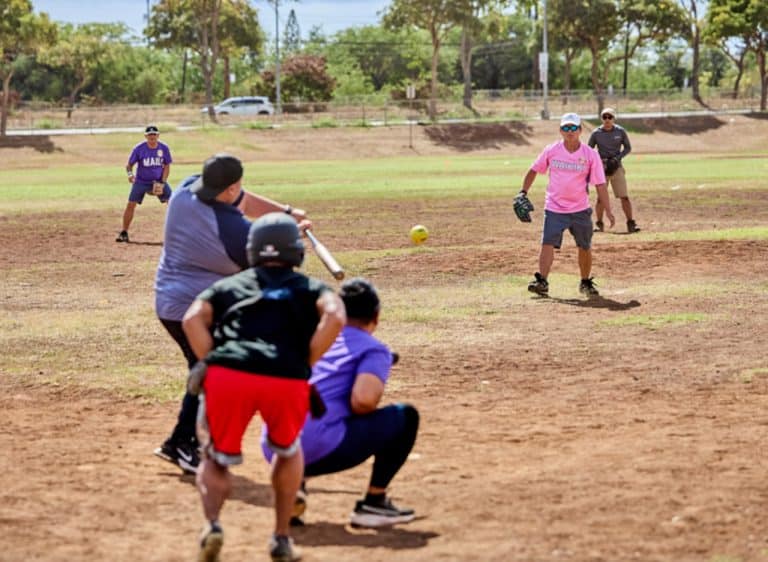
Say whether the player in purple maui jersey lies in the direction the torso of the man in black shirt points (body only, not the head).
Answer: yes

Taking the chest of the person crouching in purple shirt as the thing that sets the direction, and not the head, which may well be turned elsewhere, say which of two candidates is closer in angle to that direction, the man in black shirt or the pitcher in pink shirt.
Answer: the pitcher in pink shirt

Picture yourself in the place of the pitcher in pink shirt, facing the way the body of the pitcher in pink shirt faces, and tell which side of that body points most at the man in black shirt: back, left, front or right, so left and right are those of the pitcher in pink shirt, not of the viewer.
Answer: front

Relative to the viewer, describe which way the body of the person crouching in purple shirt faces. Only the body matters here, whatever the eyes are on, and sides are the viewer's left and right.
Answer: facing away from the viewer and to the right of the viewer

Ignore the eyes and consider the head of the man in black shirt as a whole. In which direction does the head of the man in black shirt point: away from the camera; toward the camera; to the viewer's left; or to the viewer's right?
away from the camera

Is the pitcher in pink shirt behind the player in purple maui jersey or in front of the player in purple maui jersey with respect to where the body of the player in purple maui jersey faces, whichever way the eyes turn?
in front

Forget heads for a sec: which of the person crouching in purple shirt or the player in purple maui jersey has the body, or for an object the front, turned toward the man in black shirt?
the player in purple maui jersey

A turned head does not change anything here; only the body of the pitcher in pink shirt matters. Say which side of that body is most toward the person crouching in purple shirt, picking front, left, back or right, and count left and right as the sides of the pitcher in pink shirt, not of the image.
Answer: front

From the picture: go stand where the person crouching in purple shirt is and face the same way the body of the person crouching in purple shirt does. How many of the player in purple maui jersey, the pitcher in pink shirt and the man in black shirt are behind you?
1

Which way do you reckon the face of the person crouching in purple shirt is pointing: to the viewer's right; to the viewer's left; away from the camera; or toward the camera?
away from the camera

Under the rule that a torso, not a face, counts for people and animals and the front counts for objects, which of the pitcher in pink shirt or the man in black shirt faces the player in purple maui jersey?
the man in black shirt

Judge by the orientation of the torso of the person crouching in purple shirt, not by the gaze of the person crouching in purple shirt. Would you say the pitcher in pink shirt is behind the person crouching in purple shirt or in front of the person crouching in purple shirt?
in front

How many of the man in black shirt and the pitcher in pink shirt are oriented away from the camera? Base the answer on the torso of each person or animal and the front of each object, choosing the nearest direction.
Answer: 1

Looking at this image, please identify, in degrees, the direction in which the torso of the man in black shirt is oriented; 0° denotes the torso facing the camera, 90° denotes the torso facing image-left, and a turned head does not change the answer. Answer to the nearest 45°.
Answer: approximately 180°
